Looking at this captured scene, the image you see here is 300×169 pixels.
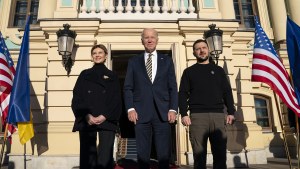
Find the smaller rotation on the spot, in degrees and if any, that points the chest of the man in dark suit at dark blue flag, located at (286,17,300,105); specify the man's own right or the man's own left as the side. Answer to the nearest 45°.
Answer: approximately 135° to the man's own left

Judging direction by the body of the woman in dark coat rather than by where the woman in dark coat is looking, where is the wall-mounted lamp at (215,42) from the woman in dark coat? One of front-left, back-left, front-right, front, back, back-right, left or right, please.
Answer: back-left

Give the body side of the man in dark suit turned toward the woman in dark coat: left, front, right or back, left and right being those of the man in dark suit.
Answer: right

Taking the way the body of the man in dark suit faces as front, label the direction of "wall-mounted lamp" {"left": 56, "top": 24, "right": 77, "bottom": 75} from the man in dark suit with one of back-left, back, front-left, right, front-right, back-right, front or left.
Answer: back-right

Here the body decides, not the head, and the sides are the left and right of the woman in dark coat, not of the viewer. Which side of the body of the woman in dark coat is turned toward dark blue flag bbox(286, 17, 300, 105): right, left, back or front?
left

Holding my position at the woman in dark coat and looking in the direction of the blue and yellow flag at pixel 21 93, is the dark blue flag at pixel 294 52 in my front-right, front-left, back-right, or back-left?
back-right

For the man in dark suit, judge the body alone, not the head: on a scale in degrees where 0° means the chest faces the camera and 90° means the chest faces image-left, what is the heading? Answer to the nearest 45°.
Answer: approximately 0°

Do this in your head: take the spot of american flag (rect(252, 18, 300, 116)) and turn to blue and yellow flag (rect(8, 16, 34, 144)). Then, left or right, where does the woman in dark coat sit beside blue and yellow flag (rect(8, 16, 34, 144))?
left

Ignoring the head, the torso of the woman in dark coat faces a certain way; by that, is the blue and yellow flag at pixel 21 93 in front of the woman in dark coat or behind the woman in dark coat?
behind

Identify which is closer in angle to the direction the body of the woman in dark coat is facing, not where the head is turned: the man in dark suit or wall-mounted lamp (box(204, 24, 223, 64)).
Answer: the man in dark suit

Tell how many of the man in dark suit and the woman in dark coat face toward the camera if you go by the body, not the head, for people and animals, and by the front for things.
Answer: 2

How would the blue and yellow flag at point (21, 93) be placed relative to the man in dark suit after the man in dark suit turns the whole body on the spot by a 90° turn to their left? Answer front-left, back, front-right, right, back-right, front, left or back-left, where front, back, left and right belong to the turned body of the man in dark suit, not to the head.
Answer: back-left
